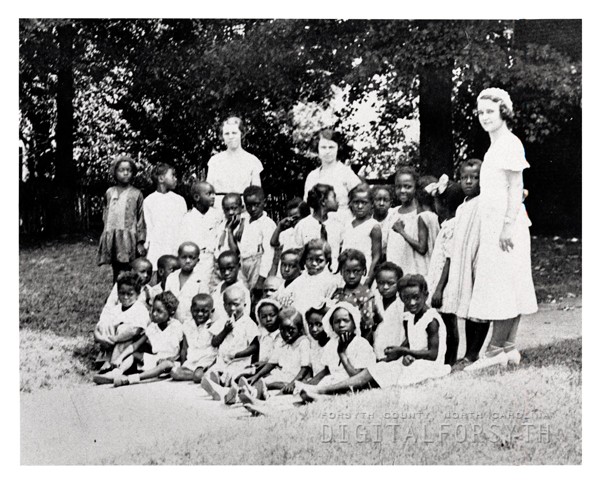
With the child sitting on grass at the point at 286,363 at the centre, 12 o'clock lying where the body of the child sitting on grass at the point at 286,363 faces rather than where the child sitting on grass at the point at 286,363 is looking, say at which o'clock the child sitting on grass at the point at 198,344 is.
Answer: the child sitting on grass at the point at 198,344 is roughly at 2 o'clock from the child sitting on grass at the point at 286,363.

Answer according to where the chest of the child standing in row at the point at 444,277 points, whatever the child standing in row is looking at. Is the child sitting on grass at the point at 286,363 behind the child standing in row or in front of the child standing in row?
in front

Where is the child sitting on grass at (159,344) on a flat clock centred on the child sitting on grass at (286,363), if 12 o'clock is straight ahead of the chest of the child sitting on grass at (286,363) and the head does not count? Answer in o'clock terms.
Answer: the child sitting on grass at (159,344) is roughly at 2 o'clock from the child sitting on grass at (286,363).

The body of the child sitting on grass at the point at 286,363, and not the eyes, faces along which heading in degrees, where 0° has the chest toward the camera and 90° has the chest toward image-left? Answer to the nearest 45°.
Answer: approximately 45°

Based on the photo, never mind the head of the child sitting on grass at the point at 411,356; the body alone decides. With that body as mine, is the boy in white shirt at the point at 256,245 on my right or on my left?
on my right

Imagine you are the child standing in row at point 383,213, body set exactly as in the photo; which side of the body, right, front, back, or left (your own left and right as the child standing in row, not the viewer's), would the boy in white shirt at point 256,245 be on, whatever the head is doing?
right

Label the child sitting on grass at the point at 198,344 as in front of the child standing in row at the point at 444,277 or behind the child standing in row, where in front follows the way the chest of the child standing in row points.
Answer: in front

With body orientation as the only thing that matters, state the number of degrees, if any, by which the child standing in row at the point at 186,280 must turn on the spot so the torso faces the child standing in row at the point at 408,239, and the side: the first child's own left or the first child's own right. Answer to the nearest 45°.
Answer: approximately 90° to the first child's own left
